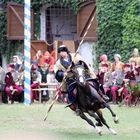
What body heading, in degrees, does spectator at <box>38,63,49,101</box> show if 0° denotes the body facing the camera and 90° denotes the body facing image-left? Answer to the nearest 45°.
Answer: approximately 0°

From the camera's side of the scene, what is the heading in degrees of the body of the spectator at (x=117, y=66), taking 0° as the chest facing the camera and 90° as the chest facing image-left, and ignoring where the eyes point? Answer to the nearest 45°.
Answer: approximately 0°

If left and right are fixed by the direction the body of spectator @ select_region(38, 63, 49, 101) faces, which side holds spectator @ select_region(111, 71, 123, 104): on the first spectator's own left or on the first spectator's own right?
on the first spectator's own left

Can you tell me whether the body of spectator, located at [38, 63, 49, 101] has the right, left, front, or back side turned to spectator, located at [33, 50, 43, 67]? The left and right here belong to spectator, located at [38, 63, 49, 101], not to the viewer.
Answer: back

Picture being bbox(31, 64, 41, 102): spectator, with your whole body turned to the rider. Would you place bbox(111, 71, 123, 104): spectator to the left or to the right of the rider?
left

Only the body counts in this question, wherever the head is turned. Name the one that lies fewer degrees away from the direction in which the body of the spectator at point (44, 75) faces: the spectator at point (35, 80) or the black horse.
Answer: the black horse

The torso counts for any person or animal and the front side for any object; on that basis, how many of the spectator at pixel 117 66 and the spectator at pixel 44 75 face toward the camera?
2
